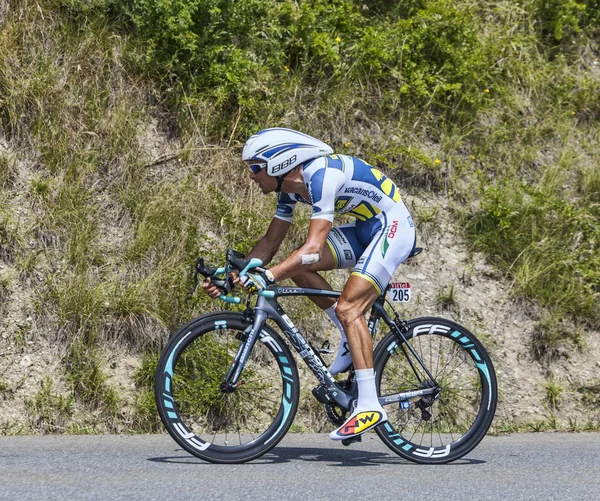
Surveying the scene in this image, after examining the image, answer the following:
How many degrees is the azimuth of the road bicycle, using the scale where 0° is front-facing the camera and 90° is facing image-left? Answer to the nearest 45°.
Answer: approximately 90°

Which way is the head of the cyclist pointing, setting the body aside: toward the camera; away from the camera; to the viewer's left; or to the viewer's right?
to the viewer's left
